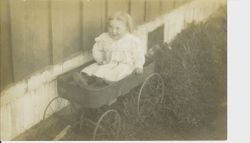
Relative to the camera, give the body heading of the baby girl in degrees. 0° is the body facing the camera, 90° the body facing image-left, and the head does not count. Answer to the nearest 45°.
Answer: approximately 45°
